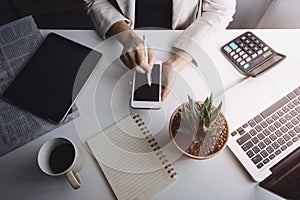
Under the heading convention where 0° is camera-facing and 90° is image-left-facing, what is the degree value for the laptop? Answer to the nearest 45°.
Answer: approximately 135°
